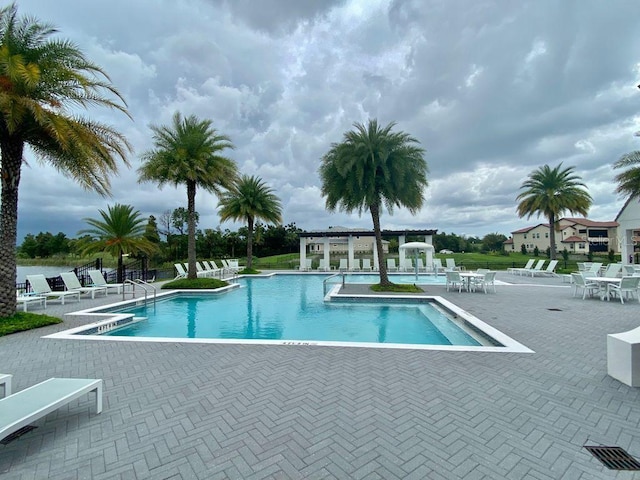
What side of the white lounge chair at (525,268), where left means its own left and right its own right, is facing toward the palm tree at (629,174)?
back

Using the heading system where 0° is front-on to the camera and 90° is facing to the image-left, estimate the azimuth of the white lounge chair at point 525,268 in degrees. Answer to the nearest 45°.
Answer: approximately 90°

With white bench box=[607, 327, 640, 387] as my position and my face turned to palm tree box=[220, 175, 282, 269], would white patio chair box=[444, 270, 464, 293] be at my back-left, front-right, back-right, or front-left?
front-right

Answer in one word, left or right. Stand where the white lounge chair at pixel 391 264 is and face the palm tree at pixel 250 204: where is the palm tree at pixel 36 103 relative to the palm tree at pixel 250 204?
left

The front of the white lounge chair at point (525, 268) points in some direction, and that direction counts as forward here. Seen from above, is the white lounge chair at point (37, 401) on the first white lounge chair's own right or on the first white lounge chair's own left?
on the first white lounge chair's own left

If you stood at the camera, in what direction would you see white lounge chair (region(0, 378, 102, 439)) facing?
facing away from the viewer and to the right of the viewer

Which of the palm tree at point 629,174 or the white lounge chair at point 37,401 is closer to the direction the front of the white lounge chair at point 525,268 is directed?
the white lounge chair

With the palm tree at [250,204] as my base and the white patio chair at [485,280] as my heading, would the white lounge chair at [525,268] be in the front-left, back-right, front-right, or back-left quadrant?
front-left

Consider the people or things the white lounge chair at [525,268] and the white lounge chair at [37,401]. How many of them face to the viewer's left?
1

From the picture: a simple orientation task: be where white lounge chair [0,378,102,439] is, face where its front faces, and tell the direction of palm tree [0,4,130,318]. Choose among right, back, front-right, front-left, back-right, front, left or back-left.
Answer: front-left

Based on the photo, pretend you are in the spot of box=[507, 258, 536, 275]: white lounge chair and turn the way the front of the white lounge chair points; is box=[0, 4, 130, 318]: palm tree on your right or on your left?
on your left

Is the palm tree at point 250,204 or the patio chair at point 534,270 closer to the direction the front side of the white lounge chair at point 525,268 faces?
the palm tree
